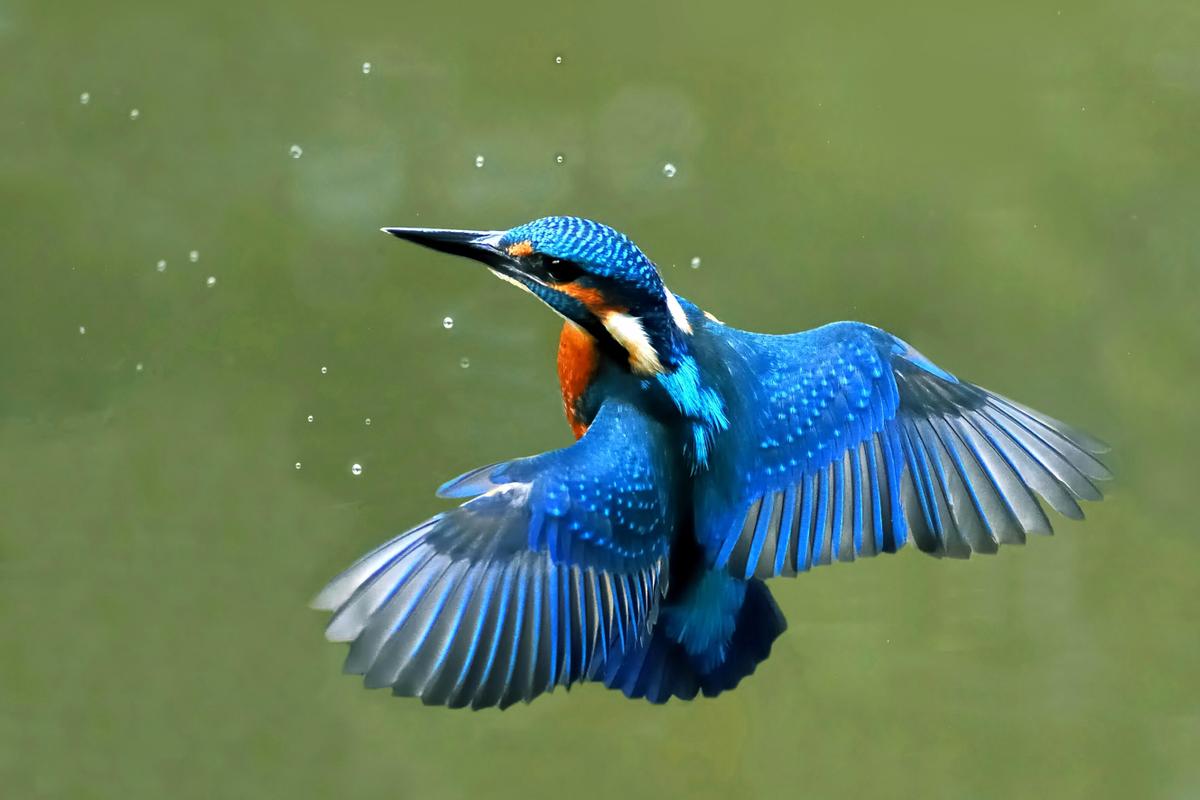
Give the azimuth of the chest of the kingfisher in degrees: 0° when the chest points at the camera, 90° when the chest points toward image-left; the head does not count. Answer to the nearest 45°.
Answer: approximately 135°
